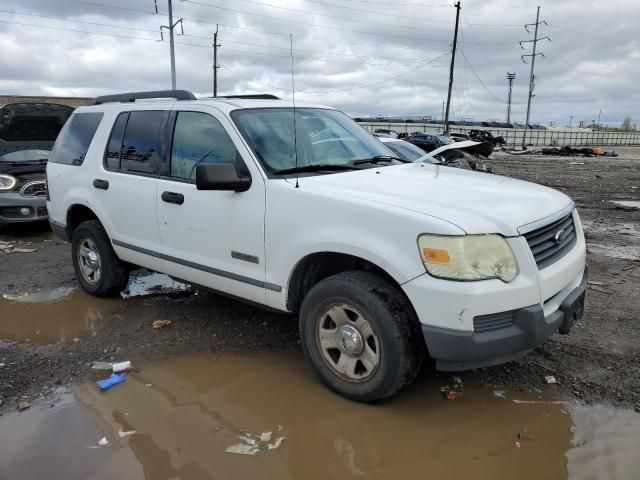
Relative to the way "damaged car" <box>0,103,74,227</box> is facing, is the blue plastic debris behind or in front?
in front

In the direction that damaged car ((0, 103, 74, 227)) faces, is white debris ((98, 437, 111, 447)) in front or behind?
in front

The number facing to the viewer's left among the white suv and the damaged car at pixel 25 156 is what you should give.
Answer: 0

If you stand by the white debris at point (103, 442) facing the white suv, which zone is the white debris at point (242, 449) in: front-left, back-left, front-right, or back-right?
front-right

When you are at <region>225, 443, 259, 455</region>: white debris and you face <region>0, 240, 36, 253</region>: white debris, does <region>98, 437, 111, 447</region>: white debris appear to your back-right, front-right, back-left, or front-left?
front-left

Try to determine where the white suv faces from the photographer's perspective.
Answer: facing the viewer and to the right of the viewer

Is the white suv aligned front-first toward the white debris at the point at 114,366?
no

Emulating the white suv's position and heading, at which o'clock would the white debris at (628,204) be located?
The white debris is roughly at 9 o'clock from the white suv.

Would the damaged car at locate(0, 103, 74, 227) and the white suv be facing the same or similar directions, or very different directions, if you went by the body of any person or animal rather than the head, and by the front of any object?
same or similar directions

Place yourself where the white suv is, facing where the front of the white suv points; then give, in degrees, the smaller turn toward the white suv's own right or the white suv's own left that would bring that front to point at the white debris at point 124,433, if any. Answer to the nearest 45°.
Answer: approximately 90° to the white suv's own right

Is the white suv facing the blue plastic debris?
no

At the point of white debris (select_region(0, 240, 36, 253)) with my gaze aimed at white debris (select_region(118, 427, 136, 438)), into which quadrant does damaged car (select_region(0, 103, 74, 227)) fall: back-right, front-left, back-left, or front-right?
back-left

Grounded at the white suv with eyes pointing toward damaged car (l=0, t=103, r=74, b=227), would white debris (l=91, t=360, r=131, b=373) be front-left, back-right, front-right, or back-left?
front-left

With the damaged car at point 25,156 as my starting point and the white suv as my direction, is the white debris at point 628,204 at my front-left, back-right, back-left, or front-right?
front-left

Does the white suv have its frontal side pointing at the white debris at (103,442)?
no
